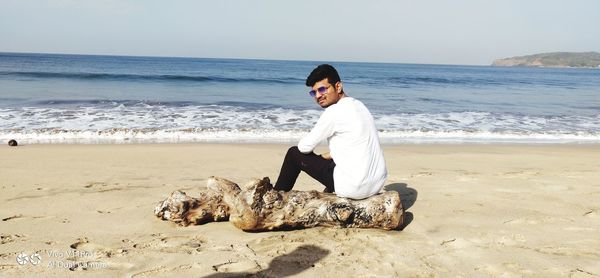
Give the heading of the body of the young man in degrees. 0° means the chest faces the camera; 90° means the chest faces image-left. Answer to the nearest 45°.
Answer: approximately 135°

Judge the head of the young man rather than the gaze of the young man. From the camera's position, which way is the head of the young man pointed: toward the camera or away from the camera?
toward the camera
